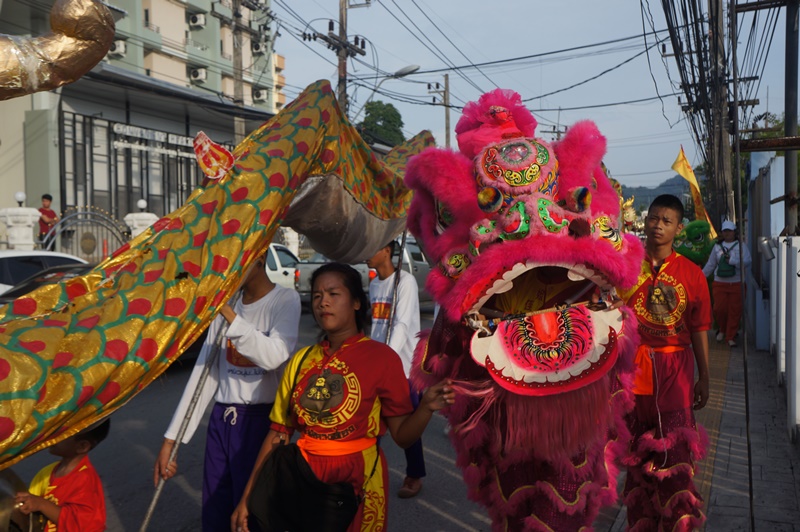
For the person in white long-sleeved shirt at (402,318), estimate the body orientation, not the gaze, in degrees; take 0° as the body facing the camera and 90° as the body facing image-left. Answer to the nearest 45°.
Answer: approximately 45°

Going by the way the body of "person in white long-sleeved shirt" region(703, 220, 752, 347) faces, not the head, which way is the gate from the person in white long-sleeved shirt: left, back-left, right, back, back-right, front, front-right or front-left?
right

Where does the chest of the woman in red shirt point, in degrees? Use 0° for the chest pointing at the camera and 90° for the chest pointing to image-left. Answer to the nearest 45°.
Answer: approximately 45°

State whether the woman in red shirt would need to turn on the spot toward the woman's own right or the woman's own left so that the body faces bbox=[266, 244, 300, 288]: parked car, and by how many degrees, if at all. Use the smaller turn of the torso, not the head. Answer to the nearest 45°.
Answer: approximately 135° to the woman's own right

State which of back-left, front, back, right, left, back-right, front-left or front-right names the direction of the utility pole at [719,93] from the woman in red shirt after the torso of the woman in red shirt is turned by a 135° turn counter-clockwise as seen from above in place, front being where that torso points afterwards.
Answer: front-left

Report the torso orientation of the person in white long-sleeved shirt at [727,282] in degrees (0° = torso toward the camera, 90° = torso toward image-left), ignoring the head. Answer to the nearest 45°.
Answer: approximately 0°

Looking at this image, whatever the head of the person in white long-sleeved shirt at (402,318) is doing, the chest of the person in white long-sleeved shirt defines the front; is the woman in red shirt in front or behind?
in front

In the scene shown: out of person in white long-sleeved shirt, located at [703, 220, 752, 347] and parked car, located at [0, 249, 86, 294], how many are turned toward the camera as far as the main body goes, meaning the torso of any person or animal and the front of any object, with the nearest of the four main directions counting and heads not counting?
1

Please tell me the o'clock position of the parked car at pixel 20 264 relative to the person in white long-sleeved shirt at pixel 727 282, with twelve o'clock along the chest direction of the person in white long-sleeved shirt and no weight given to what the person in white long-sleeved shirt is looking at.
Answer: The parked car is roughly at 2 o'clock from the person in white long-sleeved shirt.
